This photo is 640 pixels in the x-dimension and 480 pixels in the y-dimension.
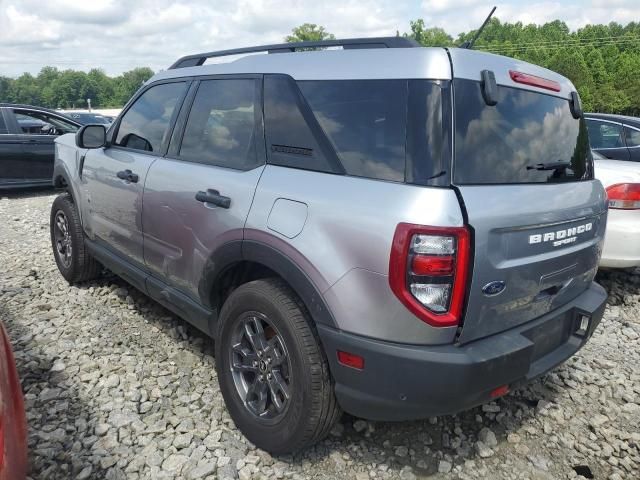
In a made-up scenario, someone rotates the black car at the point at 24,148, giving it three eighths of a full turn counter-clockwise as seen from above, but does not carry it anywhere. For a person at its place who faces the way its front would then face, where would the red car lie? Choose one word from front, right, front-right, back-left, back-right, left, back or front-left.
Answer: back-left

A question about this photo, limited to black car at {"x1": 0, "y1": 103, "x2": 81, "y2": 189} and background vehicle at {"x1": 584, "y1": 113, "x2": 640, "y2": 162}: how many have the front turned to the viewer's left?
1

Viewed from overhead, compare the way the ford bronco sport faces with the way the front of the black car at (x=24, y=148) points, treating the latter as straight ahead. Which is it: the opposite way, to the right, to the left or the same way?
to the left

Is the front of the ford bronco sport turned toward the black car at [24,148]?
yes

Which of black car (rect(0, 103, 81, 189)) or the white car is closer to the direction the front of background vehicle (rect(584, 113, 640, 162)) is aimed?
the black car

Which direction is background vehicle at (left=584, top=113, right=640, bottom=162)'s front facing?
to the viewer's left

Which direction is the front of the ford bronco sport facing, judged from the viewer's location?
facing away from the viewer and to the left of the viewer

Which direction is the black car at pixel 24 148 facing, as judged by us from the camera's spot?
facing to the right of the viewer

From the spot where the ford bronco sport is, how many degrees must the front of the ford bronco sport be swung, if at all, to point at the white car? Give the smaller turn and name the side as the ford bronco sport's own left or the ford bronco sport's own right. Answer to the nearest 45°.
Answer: approximately 90° to the ford bronco sport's own right

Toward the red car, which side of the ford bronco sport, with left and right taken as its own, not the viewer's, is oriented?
left

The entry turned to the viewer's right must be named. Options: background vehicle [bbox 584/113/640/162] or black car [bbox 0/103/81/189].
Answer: the black car
